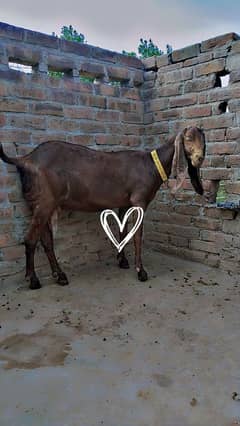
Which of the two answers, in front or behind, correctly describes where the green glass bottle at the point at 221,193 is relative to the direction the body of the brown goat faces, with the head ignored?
in front

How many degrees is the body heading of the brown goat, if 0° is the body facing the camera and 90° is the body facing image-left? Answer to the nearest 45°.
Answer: approximately 270°
